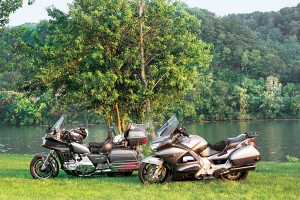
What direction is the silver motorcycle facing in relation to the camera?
to the viewer's left

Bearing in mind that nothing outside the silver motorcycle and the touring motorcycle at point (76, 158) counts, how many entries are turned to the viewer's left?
2

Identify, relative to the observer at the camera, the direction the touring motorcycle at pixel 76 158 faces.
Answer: facing to the left of the viewer

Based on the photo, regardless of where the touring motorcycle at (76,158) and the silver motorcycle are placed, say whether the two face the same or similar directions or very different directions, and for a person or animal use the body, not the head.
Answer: same or similar directions

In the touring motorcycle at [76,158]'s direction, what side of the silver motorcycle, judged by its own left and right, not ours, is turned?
front

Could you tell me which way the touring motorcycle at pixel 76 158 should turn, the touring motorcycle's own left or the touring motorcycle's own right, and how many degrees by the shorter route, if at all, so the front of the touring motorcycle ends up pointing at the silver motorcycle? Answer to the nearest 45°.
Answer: approximately 135° to the touring motorcycle's own left
